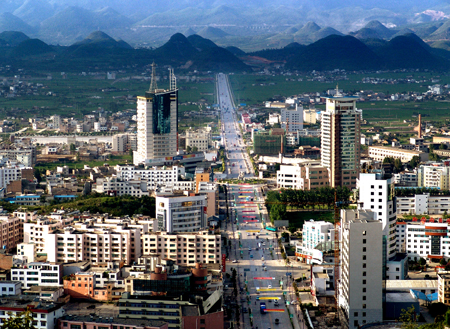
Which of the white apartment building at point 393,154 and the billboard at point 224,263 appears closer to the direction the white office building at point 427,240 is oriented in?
the billboard

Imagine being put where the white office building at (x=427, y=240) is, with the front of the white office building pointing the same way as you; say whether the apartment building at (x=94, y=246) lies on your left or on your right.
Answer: on your right

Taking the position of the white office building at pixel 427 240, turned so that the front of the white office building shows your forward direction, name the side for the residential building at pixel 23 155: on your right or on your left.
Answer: on your right

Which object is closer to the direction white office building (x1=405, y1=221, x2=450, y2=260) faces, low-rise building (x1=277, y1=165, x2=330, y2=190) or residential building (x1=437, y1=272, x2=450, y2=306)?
the residential building

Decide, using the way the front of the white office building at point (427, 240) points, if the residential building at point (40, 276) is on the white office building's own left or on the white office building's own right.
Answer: on the white office building's own right

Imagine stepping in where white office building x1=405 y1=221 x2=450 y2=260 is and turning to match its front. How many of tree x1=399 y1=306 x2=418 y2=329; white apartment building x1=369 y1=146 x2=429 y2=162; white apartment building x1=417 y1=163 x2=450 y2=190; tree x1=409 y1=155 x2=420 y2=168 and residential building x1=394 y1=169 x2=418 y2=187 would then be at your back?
4

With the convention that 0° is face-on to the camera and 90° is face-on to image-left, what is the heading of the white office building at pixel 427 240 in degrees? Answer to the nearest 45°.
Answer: approximately 0°

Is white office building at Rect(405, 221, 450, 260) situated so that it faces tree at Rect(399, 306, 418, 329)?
yes

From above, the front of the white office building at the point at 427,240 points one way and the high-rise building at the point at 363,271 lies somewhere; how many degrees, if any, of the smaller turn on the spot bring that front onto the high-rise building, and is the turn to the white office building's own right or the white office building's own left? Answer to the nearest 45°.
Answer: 0° — it already faces it

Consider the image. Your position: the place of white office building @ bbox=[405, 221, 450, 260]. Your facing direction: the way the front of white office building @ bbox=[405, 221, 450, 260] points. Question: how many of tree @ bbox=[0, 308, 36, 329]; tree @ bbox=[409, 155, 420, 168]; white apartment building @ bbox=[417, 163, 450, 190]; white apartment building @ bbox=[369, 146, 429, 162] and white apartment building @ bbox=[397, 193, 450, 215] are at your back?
4

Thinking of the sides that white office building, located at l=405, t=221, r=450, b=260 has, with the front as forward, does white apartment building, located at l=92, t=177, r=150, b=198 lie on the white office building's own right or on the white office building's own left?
on the white office building's own right

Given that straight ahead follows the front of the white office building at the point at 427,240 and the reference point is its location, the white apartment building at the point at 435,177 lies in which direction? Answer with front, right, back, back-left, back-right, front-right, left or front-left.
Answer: back

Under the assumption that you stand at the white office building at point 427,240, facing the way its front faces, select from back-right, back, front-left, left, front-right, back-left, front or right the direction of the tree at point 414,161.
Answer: back
